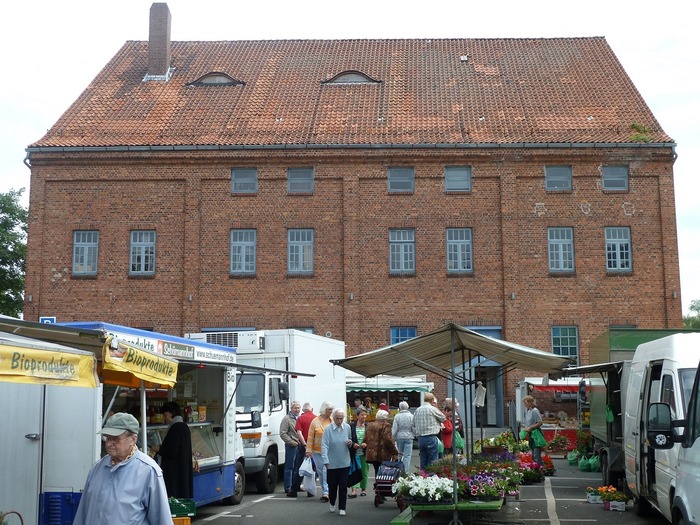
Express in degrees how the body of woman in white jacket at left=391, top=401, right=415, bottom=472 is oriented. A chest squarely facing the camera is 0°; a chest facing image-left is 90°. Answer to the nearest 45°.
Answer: approximately 180°

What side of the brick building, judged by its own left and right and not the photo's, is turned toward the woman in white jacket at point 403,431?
front

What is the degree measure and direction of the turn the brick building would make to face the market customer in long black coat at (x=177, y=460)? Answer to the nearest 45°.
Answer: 0° — it already faces them

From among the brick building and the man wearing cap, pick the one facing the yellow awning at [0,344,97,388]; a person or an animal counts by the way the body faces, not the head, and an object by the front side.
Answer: the brick building

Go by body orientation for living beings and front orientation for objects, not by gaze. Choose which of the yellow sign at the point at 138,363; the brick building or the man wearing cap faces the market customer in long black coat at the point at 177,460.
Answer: the brick building

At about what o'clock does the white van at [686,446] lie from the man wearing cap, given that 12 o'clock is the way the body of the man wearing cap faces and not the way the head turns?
The white van is roughly at 7 o'clock from the man wearing cap.

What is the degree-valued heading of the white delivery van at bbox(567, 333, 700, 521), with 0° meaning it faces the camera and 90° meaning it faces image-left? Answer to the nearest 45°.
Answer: approximately 315°

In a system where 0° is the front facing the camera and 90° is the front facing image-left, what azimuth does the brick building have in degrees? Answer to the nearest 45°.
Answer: approximately 0°

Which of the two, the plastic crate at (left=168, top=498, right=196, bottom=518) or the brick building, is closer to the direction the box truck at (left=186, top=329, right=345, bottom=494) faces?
the plastic crate

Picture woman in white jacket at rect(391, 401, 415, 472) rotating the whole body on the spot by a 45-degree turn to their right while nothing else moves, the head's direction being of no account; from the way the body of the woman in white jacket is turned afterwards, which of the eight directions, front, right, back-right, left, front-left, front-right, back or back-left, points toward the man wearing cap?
back-right
